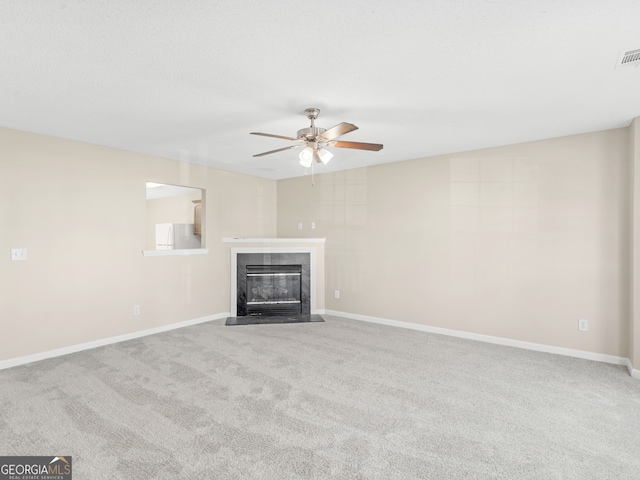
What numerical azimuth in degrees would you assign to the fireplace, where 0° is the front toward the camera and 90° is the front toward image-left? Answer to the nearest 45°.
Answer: approximately 0°

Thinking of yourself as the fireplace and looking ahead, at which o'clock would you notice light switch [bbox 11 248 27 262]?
The light switch is roughly at 2 o'clock from the fireplace.

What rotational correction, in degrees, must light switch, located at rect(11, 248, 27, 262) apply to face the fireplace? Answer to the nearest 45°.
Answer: approximately 90° to its left
